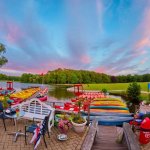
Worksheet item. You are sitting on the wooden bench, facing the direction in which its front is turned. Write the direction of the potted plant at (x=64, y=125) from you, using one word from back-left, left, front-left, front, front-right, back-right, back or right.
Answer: left

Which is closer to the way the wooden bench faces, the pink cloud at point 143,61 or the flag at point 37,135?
the flag

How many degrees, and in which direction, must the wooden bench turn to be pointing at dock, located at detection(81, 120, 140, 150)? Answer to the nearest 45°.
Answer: approximately 90° to its left

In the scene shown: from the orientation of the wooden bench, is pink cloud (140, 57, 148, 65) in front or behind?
behind

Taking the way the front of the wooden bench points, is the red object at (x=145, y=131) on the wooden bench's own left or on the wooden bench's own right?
on the wooden bench's own left

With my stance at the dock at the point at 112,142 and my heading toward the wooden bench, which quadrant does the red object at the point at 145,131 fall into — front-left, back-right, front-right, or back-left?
back-right

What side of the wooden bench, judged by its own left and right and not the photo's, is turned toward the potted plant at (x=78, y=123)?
left

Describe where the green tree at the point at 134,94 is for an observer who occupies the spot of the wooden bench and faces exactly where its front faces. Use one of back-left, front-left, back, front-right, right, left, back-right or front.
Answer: back

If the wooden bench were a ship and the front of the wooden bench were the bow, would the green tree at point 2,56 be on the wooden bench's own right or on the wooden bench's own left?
on the wooden bench's own right

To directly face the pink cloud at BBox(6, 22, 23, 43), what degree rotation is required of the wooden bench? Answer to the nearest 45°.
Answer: approximately 135° to its right
